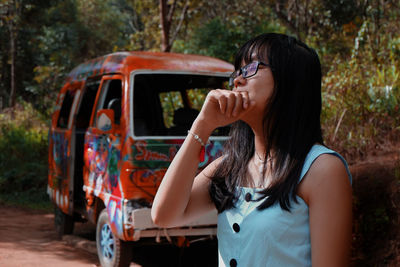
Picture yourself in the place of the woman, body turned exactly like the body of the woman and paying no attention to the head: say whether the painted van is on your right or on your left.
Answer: on your right

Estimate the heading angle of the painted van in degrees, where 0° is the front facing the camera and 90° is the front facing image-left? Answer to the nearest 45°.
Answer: approximately 315°

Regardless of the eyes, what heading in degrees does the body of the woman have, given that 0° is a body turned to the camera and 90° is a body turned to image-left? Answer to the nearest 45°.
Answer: approximately 45°

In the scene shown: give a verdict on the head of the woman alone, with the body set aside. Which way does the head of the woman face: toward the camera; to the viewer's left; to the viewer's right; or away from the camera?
to the viewer's left

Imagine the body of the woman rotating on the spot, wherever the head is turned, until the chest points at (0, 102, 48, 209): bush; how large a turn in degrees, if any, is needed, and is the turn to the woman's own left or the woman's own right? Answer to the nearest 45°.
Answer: approximately 90° to the woman's own right

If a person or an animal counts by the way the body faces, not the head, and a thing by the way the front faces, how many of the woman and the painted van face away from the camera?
0

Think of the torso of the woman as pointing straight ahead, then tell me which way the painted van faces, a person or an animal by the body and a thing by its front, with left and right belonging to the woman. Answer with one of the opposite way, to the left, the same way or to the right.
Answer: to the left

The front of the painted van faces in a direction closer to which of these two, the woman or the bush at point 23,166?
the woman

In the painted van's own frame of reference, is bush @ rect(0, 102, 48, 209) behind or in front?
behind

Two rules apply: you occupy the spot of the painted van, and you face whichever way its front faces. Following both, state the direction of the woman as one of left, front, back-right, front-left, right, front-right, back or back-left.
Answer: front-right
